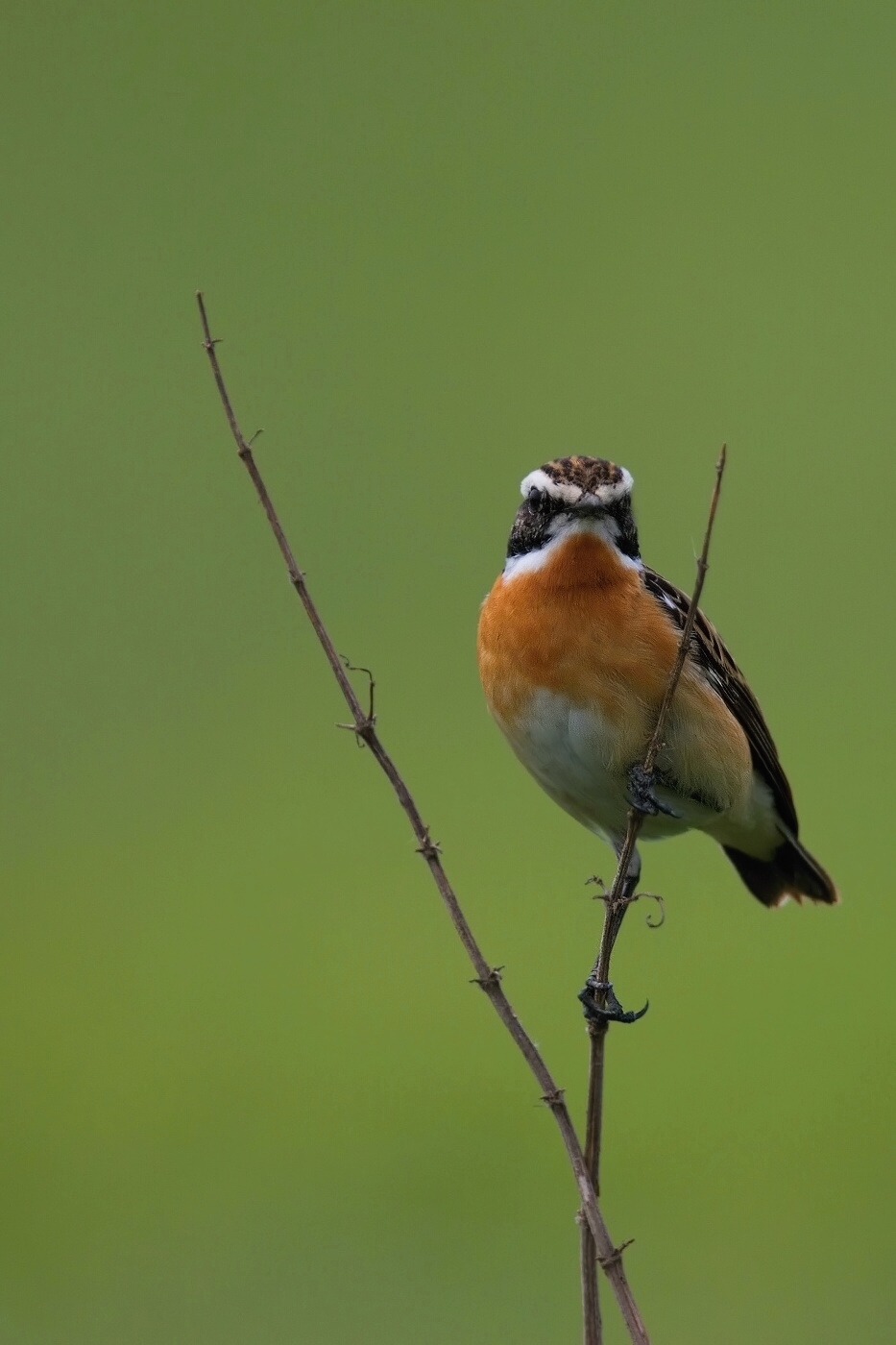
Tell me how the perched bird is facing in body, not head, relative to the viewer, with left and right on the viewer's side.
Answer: facing the viewer and to the left of the viewer
